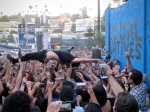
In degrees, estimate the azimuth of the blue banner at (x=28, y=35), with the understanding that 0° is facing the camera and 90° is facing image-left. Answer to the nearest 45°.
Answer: approximately 0°
